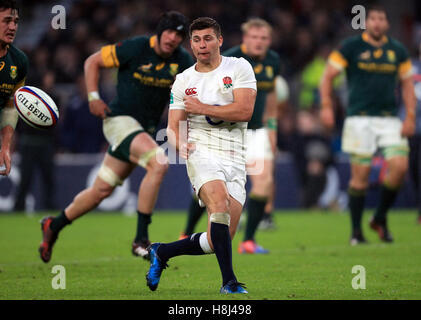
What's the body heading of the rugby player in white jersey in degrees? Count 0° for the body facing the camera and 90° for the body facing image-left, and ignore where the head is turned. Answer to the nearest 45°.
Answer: approximately 0°
